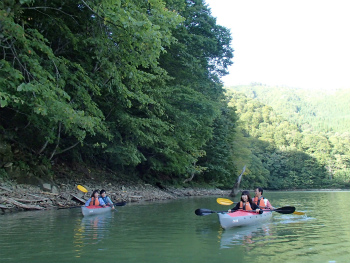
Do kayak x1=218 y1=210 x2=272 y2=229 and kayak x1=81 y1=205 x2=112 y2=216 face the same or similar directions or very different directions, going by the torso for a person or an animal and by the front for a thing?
same or similar directions

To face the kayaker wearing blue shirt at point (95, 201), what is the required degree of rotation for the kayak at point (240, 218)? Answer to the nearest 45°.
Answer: approximately 90° to its right

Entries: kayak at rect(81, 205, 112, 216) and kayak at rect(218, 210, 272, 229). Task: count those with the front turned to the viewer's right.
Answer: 0

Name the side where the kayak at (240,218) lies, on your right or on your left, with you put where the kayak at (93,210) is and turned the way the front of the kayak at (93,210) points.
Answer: on your left

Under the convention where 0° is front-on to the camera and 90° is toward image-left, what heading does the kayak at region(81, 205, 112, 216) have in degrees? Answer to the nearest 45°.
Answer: approximately 45°

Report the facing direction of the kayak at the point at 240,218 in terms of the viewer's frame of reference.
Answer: facing the viewer and to the left of the viewer

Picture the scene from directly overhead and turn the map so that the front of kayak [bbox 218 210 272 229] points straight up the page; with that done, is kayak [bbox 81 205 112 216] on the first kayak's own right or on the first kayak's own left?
on the first kayak's own right
